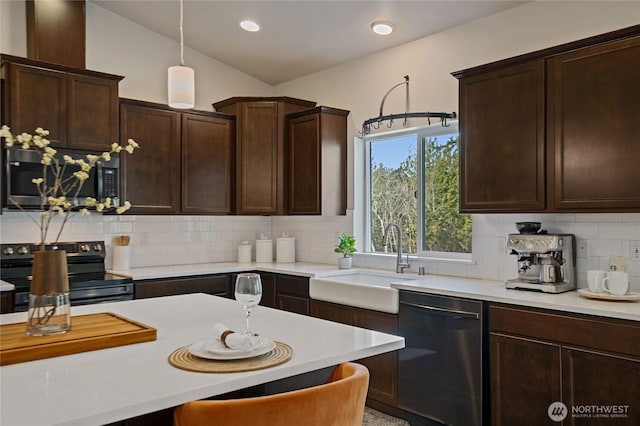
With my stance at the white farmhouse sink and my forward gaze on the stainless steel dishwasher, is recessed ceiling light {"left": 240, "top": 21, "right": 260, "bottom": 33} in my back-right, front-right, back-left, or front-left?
back-right

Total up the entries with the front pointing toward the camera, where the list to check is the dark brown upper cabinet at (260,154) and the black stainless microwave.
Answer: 2

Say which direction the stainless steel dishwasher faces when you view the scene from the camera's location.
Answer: facing the viewer and to the left of the viewer

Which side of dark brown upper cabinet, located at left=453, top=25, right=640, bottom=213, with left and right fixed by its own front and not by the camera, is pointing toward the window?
right

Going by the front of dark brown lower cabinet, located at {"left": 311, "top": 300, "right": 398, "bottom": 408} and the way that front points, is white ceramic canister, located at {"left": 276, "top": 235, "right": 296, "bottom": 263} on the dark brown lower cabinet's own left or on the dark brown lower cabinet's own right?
on the dark brown lower cabinet's own right

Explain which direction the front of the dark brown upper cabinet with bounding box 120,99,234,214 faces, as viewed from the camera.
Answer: facing the viewer and to the right of the viewer

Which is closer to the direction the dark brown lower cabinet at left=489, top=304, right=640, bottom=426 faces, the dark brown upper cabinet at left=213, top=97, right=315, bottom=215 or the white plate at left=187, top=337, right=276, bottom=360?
the white plate

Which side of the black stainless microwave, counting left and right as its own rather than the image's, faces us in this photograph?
front

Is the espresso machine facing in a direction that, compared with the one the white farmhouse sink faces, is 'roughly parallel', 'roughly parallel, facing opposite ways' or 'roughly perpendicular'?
roughly parallel

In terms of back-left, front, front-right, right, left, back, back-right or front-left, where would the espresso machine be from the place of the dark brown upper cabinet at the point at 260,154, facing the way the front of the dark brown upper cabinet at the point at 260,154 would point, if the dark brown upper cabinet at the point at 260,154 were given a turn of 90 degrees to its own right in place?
back-left

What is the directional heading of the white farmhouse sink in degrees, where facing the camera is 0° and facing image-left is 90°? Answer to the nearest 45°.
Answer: approximately 45°

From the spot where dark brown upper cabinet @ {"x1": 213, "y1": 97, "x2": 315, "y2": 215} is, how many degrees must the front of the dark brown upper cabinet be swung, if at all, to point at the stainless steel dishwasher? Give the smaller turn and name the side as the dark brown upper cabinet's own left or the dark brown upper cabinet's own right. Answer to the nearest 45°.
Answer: approximately 45° to the dark brown upper cabinet's own left

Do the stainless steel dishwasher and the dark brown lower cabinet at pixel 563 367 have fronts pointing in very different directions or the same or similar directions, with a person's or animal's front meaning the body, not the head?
same or similar directions

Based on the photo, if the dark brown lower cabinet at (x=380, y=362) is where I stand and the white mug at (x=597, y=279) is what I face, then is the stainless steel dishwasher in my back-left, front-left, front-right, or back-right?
front-right
